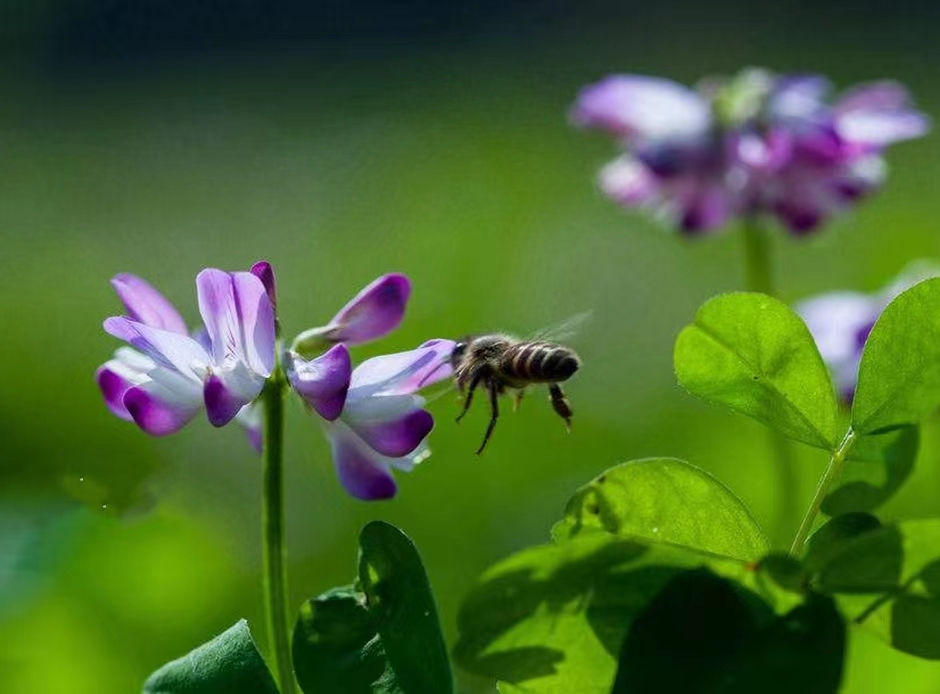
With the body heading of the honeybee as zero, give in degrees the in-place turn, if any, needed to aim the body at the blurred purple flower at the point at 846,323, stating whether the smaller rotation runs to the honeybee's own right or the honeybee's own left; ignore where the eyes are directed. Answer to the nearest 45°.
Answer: approximately 135° to the honeybee's own right

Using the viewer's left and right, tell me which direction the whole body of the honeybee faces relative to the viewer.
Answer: facing to the left of the viewer
